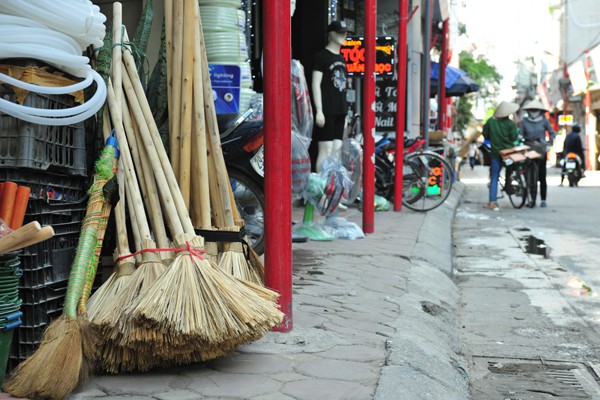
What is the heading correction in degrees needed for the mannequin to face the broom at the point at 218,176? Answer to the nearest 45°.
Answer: approximately 45° to its right

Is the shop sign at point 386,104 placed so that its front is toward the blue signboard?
yes

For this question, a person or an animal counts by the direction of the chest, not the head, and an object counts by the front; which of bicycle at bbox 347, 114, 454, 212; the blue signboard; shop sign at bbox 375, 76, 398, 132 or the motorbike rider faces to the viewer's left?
the bicycle

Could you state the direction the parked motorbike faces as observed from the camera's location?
facing away from the viewer and to the left of the viewer

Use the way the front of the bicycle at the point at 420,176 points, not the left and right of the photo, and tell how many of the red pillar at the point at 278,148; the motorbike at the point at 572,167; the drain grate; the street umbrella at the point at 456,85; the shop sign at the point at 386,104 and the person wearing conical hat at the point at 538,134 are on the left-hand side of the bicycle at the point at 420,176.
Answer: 2

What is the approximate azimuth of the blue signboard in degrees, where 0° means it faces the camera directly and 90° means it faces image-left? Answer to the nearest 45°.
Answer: approximately 0°
